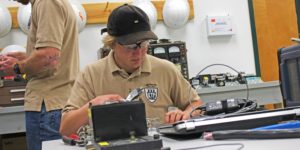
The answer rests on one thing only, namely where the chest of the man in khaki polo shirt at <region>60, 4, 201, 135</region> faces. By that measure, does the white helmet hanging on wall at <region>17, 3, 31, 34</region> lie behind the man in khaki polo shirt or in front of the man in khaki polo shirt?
behind

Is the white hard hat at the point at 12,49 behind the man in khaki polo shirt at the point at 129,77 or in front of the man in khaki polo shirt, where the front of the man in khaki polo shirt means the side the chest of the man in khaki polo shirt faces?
behind

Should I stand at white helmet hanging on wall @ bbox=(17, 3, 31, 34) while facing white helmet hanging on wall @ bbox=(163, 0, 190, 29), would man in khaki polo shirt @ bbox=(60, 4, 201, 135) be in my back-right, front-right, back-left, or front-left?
front-right

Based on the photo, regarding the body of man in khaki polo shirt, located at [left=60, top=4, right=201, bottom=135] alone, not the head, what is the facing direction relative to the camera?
toward the camera

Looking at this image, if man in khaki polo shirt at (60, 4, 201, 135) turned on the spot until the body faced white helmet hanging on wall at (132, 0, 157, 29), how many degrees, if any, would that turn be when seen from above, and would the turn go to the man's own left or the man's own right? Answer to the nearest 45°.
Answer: approximately 180°

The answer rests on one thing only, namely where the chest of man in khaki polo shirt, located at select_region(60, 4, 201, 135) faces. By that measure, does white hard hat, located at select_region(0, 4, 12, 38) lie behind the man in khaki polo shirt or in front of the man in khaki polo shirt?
behind

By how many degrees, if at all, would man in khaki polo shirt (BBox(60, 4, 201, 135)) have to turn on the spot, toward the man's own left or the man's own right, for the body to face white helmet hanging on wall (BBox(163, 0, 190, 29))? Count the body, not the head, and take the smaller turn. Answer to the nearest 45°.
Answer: approximately 180°

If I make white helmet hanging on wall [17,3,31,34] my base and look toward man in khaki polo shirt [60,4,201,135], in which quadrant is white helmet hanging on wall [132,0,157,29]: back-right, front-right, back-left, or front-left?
front-left
